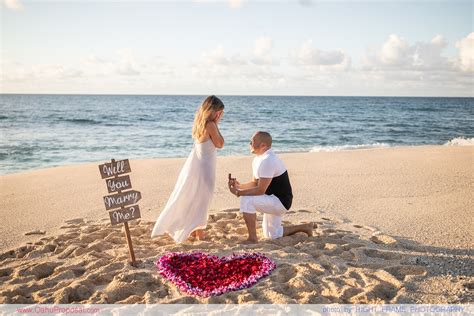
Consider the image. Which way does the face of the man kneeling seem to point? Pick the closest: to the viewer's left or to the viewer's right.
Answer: to the viewer's left

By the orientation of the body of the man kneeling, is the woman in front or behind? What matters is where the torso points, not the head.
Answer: in front

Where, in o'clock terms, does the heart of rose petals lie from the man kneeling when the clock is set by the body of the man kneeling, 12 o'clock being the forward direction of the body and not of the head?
The heart of rose petals is roughly at 10 o'clock from the man kneeling.

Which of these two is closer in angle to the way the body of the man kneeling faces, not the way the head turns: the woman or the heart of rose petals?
the woman

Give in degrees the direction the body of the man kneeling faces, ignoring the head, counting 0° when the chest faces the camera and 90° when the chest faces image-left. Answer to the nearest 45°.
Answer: approximately 90°

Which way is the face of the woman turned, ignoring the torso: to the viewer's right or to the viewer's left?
to the viewer's right
